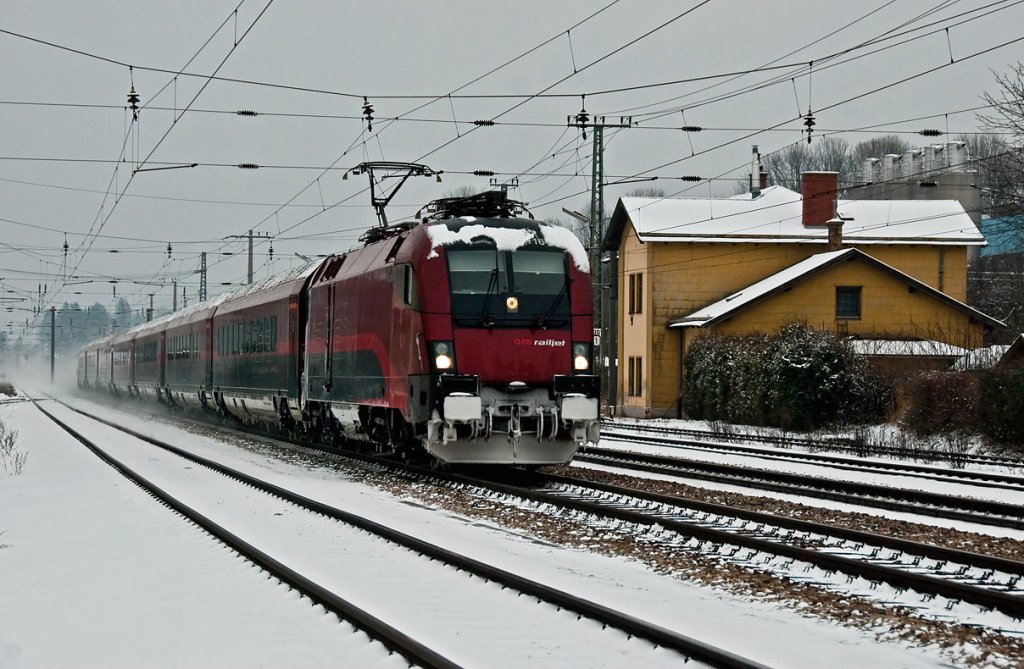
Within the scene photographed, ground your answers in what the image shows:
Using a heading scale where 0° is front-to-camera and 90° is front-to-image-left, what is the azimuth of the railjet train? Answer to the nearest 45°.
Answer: approximately 315°

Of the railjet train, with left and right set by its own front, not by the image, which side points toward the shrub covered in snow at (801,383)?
left

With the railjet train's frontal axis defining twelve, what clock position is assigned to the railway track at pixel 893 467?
The railway track is roughly at 10 o'clock from the railjet train.

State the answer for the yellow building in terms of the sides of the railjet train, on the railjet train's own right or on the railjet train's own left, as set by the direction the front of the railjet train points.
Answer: on the railjet train's own left

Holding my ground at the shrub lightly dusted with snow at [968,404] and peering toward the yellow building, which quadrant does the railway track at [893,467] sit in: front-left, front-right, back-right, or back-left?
back-left

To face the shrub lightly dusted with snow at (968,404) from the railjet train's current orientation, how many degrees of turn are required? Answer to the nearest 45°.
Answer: approximately 90° to its left

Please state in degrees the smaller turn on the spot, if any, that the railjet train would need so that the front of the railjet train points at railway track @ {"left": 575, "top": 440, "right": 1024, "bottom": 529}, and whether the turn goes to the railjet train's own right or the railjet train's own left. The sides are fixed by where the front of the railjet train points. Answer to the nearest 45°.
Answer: approximately 45° to the railjet train's own left

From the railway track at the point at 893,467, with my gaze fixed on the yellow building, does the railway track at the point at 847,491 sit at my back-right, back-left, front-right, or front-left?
back-left
